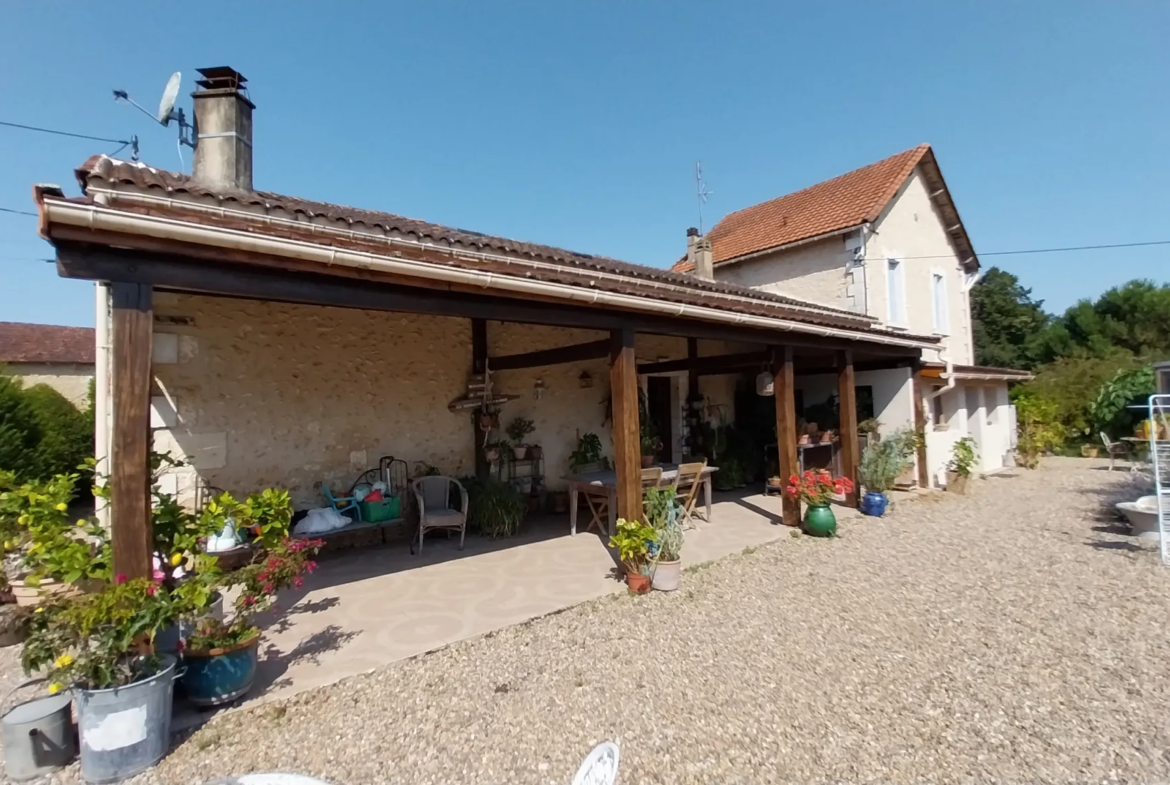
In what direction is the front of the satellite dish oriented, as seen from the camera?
facing to the left of the viewer

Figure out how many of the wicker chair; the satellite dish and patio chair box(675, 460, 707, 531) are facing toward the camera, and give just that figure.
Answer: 1

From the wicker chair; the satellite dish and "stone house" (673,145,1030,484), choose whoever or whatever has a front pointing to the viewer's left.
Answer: the satellite dish

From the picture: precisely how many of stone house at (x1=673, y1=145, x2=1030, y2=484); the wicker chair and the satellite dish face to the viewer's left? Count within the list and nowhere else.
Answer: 1

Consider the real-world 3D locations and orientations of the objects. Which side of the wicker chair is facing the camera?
front

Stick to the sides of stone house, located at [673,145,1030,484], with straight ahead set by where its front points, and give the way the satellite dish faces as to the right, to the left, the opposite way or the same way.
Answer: to the right

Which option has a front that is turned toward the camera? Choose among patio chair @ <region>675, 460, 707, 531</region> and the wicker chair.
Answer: the wicker chair

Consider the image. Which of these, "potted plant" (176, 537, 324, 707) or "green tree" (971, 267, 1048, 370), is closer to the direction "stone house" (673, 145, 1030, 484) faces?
the potted plant

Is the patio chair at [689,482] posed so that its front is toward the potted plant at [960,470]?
no

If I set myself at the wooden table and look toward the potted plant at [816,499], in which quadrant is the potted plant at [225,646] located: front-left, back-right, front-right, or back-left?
back-right

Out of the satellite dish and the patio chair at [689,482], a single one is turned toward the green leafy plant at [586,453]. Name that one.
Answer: the patio chair

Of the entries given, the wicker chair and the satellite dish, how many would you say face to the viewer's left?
1

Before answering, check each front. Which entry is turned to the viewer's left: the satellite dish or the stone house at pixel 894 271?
the satellite dish

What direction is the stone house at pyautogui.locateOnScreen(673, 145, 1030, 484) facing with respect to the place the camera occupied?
facing the viewer and to the right of the viewer

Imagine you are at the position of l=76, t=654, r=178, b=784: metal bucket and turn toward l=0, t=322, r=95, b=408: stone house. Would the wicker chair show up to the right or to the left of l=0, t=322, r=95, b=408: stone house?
right

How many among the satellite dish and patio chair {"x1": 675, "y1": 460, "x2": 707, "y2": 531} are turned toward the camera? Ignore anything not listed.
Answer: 0

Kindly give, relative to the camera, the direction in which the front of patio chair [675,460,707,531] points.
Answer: facing away from the viewer and to the left of the viewer

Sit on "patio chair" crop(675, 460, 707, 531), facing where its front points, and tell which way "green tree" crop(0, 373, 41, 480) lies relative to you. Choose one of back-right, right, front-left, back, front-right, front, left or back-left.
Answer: front-left
